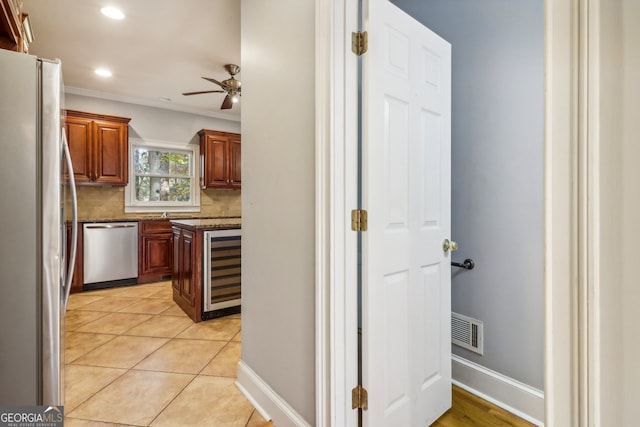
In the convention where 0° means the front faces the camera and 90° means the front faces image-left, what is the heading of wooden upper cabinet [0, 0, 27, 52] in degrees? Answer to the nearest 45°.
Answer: approximately 270°

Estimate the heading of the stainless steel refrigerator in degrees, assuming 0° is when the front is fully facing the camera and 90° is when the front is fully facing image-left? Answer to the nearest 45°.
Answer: approximately 270°

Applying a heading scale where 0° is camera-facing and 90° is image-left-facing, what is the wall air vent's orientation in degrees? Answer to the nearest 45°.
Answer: approximately 45°

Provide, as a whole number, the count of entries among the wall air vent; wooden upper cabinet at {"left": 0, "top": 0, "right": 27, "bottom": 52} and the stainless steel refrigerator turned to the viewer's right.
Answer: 2
